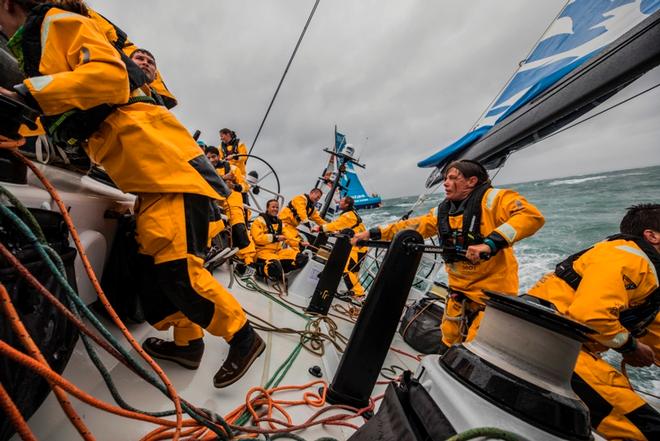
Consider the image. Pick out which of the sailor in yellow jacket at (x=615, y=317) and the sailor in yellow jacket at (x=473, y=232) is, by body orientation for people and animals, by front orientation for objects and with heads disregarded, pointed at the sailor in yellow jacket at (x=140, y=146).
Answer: the sailor in yellow jacket at (x=473, y=232)

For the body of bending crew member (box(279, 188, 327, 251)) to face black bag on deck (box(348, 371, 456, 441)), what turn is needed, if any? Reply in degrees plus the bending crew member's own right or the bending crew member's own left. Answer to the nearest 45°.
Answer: approximately 45° to the bending crew member's own right

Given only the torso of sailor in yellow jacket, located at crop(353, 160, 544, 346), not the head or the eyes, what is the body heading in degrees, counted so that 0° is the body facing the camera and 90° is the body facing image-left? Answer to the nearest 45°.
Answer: approximately 45°
